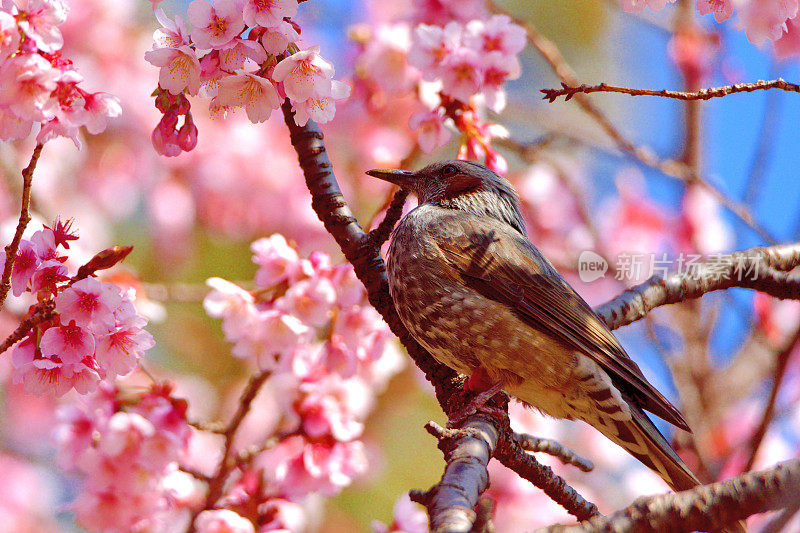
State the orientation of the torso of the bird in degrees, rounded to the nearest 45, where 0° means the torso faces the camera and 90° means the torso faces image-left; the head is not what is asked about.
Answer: approximately 90°

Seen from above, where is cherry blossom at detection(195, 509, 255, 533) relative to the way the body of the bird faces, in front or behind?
in front
